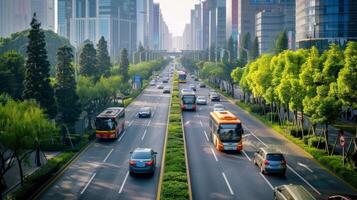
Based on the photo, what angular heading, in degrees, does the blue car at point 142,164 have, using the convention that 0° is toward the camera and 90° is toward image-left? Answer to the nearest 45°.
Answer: approximately 180°

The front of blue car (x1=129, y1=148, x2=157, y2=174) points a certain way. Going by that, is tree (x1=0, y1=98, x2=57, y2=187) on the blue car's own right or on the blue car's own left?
on the blue car's own left

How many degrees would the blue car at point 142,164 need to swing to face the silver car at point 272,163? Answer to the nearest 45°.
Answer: approximately 90° to its right

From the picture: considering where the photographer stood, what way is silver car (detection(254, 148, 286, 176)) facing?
facing away from the viewer and to the left of the viewer
